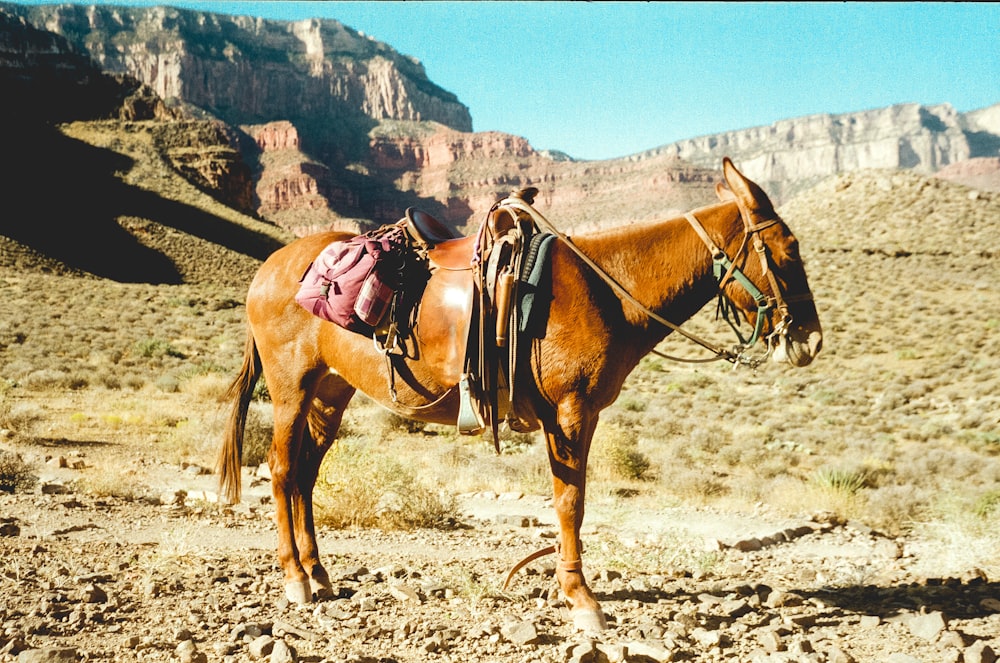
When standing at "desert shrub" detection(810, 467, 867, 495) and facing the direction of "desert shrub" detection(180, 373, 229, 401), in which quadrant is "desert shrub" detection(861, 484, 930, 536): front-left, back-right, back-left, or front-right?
back-left

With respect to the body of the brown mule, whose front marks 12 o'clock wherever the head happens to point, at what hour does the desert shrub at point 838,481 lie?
The desert shrub is roughly at 10 o'clock from the brown mule.

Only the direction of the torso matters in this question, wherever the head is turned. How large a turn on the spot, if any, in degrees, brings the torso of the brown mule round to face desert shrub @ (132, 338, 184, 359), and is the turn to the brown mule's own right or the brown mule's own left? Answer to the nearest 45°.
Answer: approximately 135° to the brown mule's own left

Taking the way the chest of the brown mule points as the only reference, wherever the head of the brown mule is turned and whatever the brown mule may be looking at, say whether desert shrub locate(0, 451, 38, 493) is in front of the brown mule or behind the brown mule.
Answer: behind

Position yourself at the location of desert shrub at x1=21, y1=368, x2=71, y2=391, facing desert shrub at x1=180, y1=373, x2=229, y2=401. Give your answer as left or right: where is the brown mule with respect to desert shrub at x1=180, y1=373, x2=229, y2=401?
right

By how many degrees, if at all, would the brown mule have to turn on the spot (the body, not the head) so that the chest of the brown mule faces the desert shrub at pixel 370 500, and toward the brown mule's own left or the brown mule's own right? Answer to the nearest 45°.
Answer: approximately 135° to the brown mule's own left

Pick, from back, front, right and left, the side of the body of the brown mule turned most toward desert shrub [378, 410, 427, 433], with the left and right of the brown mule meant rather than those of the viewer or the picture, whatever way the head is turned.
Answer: left

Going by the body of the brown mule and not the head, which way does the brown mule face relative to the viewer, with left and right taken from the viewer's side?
facing to the right of the viewer
